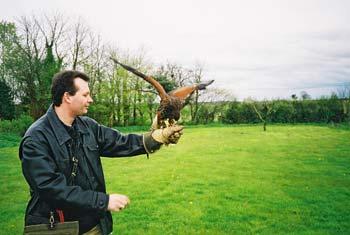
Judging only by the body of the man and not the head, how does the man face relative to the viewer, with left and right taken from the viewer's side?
facing the viewer and to the right of the viewer

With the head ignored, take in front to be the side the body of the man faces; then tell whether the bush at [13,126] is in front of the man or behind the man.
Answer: behind

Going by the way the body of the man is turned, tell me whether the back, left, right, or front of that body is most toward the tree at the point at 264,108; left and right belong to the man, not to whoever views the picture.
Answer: left

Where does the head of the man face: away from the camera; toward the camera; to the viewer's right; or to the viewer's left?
to the viewer's right

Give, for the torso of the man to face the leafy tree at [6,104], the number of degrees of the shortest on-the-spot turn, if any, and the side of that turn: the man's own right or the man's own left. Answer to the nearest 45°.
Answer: approximately 135° to the man's own left
